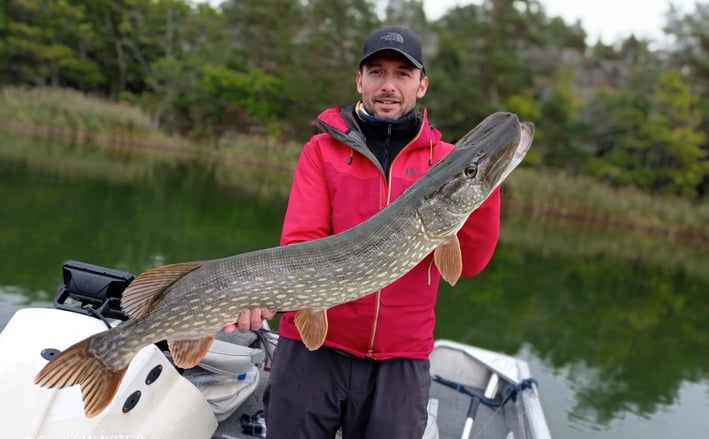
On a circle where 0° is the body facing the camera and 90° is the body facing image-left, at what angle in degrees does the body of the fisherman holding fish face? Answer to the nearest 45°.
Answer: approximately 0°

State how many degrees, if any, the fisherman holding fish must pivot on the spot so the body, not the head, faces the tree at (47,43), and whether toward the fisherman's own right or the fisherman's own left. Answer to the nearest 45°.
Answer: approximately 135° to the fisherman's own right

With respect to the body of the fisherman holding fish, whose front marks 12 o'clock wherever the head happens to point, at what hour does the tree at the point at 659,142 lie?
The tree is roughly at 7 o'clock from the fisherman holding fish.
